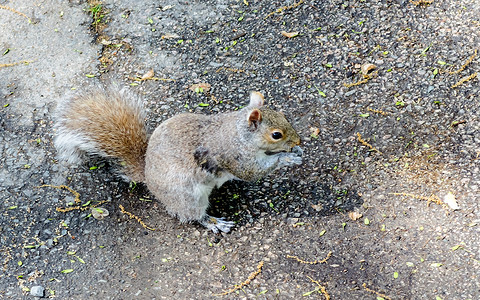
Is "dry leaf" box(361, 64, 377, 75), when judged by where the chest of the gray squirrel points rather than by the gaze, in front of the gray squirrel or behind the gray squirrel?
in front

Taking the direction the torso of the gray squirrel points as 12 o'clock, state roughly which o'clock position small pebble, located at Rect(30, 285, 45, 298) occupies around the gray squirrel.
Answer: The small pebble is roughly at 5 o'clock from the gray squirrel.

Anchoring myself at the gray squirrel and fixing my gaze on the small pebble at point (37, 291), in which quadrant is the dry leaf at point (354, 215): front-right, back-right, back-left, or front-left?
back-left

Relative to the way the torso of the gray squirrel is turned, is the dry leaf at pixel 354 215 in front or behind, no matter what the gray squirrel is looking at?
in front

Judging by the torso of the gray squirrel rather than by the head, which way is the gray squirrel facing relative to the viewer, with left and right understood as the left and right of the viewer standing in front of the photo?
facing to the right of the viewer

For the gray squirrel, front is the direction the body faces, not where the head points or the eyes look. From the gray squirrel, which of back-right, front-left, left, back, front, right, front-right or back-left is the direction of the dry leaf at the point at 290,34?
front-left

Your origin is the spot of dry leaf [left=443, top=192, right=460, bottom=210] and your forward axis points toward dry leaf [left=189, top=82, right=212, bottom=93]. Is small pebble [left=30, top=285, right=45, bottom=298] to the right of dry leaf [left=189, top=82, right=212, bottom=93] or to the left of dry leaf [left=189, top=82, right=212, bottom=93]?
left

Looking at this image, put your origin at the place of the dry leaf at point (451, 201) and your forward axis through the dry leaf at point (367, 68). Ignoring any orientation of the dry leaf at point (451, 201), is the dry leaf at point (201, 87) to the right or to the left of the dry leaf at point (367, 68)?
left

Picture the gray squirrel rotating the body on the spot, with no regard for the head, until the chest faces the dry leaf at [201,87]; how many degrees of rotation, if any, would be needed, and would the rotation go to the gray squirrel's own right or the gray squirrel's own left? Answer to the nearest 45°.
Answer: approximately 90° to the gray squirrel's own left
